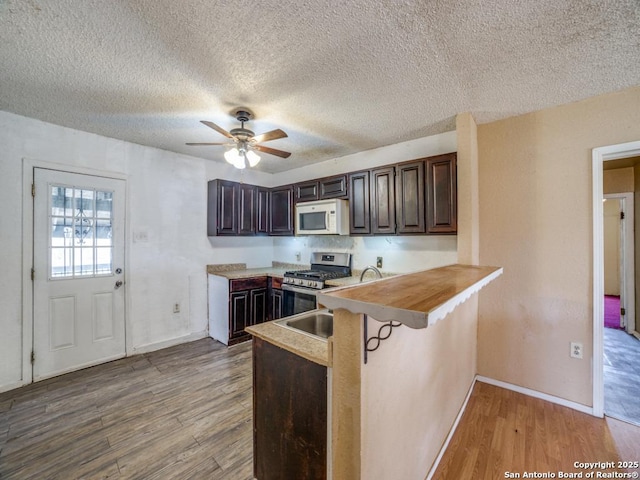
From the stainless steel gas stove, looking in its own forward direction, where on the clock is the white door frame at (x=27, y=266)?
The white door frame is roughly at 1 o'clock from the stainless steel gas stove.

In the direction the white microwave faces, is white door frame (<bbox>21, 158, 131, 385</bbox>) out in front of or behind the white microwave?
in front

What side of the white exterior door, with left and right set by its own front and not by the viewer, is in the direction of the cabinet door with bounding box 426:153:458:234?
front

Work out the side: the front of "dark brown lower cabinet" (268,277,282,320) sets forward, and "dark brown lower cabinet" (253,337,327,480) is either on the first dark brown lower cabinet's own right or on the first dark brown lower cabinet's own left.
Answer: on the first dark brown lower cabinet's own left

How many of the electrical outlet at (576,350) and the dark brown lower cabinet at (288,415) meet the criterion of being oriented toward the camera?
1

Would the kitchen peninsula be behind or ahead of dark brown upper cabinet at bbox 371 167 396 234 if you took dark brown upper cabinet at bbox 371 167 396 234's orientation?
ahead

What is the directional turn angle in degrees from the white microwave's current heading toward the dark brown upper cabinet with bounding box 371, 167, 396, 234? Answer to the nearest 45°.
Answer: approximately 90° to its left

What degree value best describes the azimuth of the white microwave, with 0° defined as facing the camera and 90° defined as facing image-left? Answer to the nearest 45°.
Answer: approximately 45°

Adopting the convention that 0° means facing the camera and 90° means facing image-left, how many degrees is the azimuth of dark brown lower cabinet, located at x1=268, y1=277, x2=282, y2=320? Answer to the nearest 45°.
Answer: approximately 45°

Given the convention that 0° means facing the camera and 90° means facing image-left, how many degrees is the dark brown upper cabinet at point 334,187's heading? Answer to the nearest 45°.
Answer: approximately 45°
